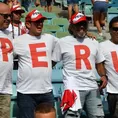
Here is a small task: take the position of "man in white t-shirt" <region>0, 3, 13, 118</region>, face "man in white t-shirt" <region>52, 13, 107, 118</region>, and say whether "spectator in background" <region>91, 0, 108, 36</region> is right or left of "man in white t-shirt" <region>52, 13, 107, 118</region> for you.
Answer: left

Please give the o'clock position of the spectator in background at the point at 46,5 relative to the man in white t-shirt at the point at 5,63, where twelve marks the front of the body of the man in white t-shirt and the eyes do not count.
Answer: The spectator in background is roughly at 8 o'clock from the man in white t-shirt.

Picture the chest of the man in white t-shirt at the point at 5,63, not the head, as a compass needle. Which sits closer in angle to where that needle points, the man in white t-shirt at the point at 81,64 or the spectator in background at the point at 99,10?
the man in white t-shirt

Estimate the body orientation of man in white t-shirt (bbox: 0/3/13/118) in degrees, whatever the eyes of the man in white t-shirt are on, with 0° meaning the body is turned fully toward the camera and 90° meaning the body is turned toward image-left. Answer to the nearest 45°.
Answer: approximately 315°

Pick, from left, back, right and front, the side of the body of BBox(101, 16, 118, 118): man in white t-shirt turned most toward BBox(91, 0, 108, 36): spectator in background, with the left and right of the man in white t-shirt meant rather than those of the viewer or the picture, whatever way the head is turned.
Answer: back

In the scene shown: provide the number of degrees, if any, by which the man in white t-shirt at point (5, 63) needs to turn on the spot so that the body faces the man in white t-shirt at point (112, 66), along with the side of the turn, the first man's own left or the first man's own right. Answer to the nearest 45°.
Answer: approximately 45° to the first man's own left
